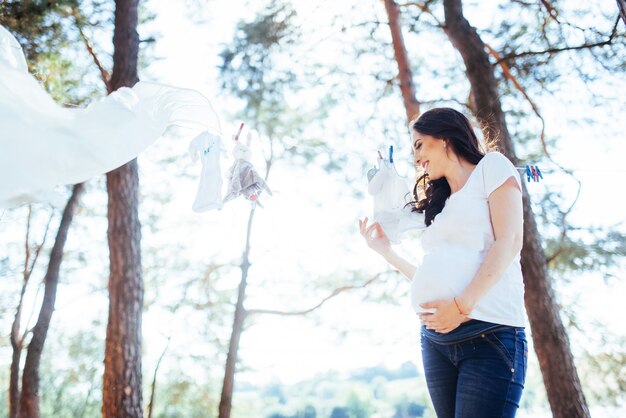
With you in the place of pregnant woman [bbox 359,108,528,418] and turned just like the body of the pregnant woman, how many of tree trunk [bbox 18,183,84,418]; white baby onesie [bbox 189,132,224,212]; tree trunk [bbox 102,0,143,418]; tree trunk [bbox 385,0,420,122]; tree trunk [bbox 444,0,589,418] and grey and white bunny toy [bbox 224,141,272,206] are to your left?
0

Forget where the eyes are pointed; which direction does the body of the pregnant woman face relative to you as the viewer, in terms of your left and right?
facing the viewer and to the left of the viewer

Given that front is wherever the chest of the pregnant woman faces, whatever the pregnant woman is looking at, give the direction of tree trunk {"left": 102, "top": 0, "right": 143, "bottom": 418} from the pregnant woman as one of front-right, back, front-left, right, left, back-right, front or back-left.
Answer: right

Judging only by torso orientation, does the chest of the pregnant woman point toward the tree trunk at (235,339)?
no

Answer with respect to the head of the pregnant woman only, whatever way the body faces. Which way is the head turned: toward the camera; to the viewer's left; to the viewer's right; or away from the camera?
to the viewer's left

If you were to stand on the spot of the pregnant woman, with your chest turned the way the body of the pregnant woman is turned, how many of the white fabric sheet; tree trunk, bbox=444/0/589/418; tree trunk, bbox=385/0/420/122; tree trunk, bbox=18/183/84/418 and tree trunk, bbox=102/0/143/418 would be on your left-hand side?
0

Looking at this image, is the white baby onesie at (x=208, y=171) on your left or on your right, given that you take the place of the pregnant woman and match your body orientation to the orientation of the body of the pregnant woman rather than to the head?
on your right

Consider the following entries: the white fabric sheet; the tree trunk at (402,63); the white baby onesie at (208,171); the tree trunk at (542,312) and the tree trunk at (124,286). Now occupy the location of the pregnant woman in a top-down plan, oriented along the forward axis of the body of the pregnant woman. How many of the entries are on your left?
0

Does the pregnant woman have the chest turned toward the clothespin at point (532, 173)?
no

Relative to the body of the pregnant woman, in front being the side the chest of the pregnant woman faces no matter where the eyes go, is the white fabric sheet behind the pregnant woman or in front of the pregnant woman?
in front

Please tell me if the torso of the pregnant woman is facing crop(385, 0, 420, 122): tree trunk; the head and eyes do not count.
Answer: no

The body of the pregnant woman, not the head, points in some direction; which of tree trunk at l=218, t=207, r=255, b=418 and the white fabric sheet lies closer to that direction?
the white fabric sheet

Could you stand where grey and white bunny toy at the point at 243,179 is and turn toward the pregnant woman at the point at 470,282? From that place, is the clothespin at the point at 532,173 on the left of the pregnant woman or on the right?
left

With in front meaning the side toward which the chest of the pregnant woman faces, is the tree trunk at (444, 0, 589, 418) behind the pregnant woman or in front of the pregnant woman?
behind
